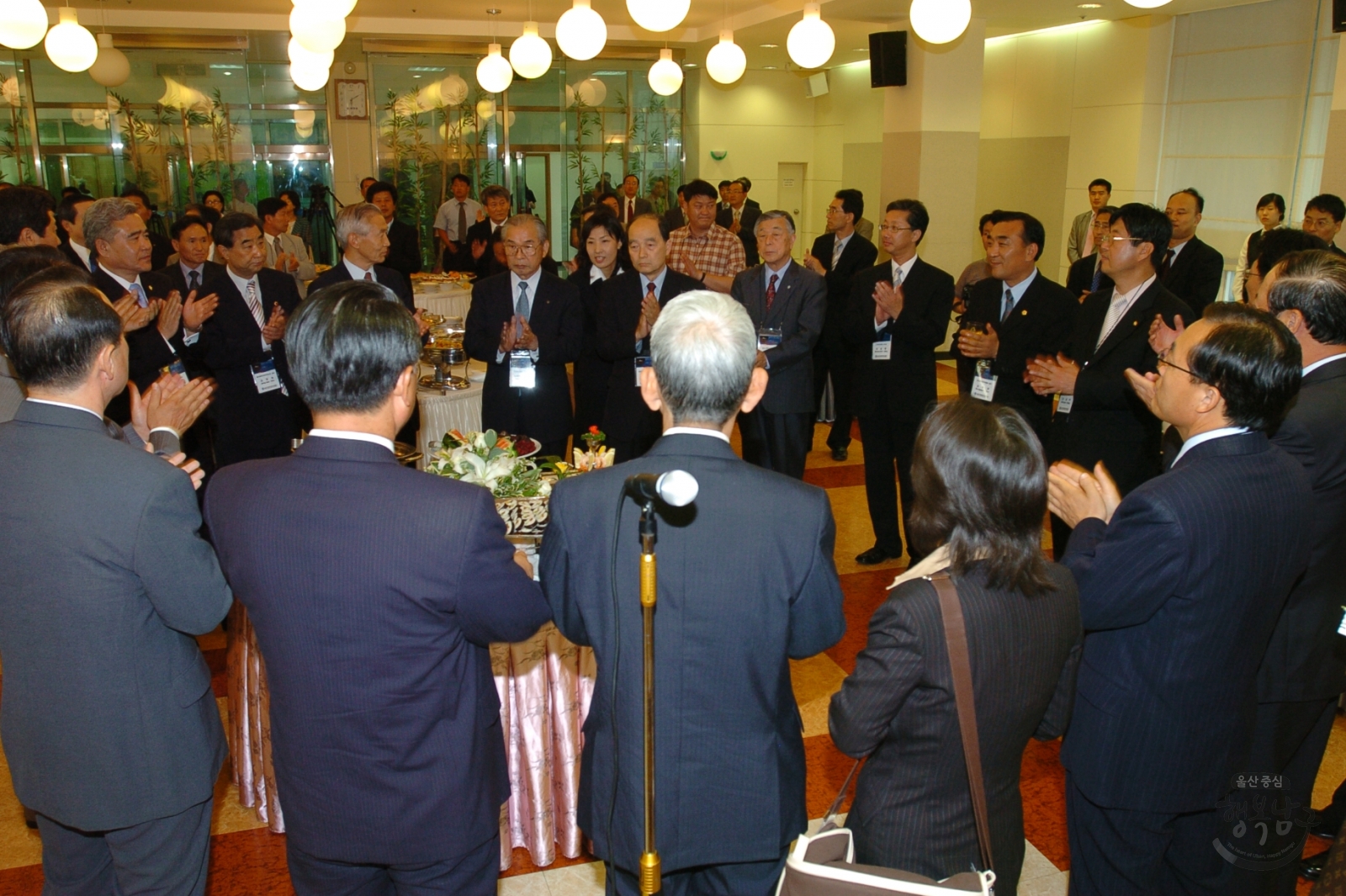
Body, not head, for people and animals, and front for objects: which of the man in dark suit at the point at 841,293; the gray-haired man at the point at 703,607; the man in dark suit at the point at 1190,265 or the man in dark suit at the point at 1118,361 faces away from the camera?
the gray-haired man

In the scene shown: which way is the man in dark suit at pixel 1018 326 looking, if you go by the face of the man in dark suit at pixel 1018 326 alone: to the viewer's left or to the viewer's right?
to the viewer's left

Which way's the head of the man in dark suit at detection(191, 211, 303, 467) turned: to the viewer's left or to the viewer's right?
to the viewer's right

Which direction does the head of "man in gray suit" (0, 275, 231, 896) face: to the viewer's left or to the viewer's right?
to the viewer's right

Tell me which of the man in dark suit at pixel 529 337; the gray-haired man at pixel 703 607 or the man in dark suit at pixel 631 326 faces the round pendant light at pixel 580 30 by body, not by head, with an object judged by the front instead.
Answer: the gray-haired man

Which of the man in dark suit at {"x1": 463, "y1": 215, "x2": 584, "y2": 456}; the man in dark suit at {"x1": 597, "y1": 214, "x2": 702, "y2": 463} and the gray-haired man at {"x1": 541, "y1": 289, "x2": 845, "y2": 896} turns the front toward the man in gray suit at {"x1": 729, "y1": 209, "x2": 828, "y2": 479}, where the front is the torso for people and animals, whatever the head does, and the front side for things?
the gray-haired man

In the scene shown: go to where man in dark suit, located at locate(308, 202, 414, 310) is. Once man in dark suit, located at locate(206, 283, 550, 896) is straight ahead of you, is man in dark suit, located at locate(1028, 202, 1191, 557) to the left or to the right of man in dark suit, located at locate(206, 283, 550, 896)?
left

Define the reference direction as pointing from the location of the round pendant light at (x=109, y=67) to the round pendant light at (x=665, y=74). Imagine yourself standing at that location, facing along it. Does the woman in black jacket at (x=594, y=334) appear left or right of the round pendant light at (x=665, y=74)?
right

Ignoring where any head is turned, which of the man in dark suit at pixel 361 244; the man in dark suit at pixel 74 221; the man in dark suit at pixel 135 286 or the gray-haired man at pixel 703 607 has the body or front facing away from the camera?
the gray-haired man

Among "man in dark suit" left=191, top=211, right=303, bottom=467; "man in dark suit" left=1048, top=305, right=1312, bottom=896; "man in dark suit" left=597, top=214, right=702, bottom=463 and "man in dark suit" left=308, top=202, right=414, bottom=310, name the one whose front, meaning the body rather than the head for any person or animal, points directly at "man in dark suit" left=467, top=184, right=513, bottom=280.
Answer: "man in dark suit" left=1048, top=305, right=1312, bottom=896

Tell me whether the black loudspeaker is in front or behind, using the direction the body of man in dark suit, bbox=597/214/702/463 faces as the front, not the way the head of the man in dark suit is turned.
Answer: behind

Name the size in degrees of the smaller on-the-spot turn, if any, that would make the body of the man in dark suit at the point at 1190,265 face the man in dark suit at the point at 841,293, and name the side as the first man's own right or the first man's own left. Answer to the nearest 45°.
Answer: approximately 45° to the first man's own right

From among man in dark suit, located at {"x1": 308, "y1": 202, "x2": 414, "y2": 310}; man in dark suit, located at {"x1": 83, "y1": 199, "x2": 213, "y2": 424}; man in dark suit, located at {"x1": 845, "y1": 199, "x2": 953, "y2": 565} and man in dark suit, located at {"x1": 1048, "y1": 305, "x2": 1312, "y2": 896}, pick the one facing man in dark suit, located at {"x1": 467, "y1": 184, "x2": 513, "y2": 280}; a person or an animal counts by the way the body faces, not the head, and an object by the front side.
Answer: man in dark suit, located at {"x1": 1048, "y1": 305, "x2": 1312, "y2": 896}

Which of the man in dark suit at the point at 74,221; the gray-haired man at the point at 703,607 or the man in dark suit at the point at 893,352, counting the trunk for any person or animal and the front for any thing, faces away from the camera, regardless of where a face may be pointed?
the gray-haired man

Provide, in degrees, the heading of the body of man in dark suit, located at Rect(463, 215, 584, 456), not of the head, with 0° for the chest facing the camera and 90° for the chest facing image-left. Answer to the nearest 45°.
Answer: approximately 0°

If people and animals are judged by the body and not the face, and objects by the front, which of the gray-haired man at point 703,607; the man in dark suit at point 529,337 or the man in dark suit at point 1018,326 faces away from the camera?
the gray-haired man
